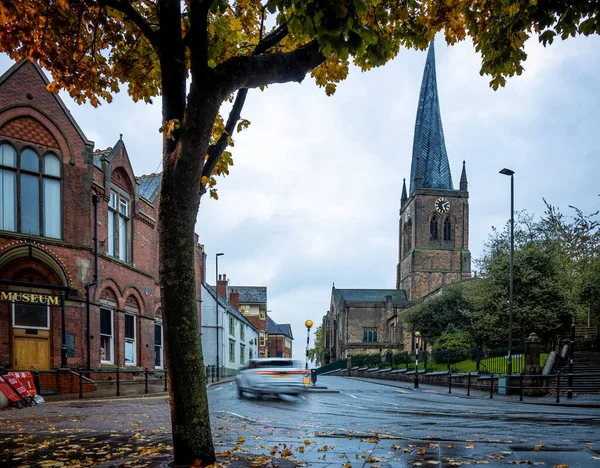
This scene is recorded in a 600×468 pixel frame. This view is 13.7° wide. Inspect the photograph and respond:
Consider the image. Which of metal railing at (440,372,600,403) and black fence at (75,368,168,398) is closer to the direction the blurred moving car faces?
the black fence

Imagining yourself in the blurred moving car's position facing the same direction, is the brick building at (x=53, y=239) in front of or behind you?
in front

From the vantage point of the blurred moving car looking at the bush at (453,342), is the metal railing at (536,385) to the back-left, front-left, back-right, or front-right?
front-right

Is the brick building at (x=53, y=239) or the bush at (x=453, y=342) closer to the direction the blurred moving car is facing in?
the brick building

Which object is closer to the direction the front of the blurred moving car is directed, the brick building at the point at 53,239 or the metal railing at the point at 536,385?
the brick building
